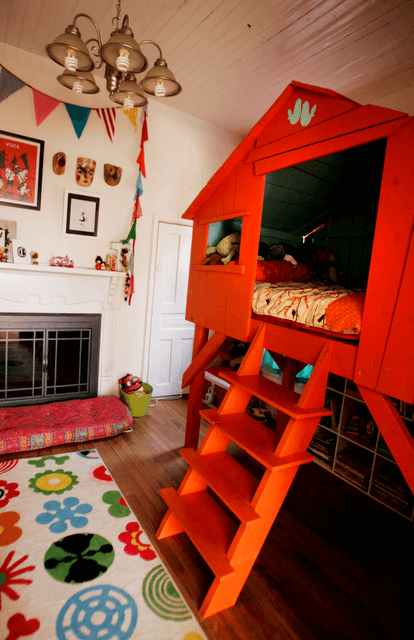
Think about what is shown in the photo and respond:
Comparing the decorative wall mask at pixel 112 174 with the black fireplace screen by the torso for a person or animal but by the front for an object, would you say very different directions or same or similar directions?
same or similar directions

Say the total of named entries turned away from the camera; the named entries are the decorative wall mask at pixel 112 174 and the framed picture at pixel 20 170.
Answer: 0

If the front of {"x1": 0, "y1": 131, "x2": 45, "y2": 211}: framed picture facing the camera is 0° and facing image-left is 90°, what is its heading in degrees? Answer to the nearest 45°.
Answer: approximately 315°

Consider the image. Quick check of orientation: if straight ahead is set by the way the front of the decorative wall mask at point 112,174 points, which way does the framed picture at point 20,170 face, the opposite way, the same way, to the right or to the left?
the same way

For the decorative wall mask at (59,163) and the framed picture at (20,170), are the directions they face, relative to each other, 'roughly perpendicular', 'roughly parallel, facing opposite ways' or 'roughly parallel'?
roughly parallel

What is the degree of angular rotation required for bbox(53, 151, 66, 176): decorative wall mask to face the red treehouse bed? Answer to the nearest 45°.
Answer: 0° — it already faces it

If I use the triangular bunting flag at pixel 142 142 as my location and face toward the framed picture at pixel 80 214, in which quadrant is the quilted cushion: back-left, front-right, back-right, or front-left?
front-left

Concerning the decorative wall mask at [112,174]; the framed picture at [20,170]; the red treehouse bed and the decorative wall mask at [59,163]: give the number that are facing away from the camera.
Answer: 0

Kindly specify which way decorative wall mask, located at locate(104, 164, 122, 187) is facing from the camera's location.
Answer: facing the viewer and to the right of the viewer
